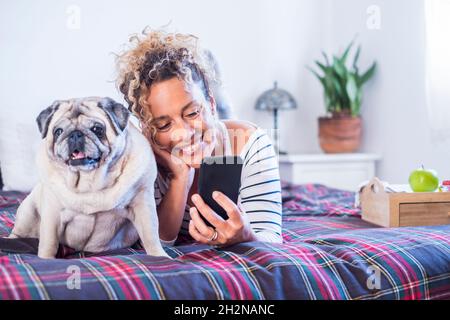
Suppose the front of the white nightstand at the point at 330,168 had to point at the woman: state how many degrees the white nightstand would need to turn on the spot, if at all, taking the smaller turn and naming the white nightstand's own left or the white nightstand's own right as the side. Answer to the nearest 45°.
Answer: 0° — it already faces them

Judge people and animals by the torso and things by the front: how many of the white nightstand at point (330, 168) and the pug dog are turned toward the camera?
2

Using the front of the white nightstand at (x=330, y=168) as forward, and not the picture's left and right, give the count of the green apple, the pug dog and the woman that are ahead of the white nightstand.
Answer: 3

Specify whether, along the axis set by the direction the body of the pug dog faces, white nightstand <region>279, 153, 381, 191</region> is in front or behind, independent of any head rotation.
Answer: behind

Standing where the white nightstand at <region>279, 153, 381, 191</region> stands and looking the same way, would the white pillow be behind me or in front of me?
in front

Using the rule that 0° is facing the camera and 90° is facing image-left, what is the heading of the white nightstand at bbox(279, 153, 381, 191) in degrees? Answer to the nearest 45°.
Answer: approximately 0°
